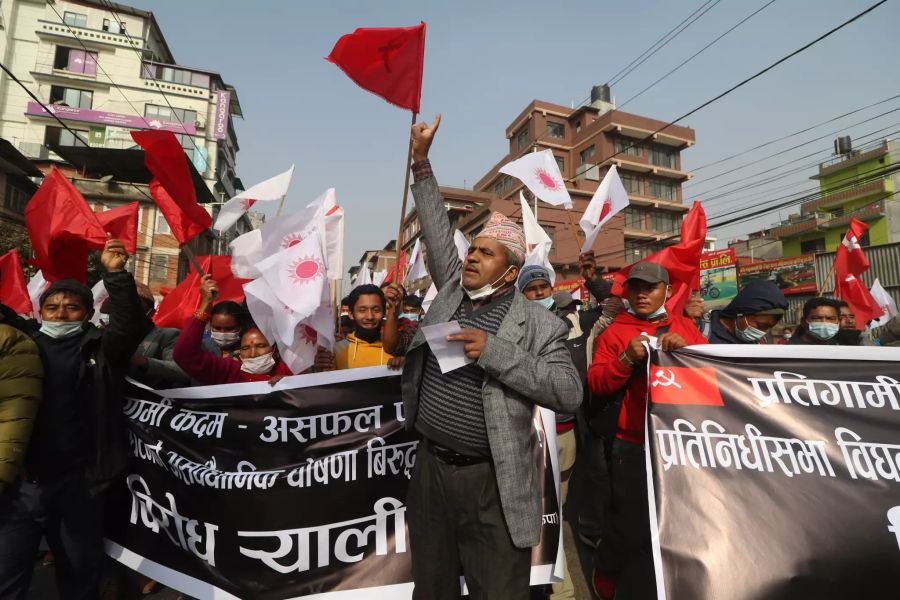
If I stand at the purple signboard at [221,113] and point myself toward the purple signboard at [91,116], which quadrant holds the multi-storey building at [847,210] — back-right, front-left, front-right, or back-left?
back-left

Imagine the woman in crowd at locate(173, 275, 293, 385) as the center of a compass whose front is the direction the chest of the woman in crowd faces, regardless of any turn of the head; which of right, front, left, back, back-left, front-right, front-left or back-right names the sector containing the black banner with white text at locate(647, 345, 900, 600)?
front-left

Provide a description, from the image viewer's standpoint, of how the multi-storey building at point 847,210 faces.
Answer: facing the viewer and to the left of the viewer

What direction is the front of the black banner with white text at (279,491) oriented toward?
toward the camera

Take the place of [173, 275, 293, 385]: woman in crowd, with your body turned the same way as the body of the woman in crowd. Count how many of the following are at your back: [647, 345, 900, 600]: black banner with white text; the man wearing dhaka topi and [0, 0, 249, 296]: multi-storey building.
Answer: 1

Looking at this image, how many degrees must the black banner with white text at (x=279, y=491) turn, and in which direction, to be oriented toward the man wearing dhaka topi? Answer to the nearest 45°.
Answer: approximately 45° to its left

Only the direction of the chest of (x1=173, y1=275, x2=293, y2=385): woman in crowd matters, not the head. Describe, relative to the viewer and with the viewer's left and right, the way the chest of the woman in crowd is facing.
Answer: facing the viewer

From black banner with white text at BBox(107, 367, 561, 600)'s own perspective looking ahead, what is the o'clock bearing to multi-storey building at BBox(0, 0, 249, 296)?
The multi-storey building is roughly at 5 o'clock from the black banner with white text.

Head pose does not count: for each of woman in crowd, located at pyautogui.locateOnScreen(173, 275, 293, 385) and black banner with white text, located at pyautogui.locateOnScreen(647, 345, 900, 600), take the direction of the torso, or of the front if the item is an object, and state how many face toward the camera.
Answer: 2

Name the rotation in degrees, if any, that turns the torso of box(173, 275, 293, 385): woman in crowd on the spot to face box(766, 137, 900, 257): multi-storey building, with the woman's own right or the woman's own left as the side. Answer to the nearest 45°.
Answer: approximately 90° to the woman's own left

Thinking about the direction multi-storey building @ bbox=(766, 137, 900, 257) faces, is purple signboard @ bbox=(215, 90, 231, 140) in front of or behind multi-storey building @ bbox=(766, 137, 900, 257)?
in front
